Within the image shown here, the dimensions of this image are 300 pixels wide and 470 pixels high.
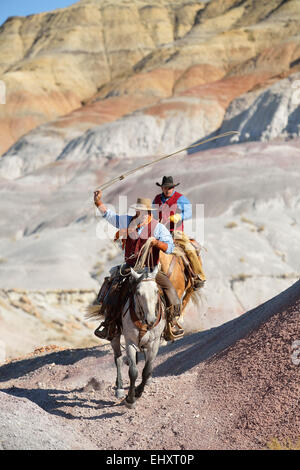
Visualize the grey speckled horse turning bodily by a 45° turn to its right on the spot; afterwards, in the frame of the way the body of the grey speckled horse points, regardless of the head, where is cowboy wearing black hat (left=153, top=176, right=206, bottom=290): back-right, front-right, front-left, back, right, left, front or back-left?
back-right

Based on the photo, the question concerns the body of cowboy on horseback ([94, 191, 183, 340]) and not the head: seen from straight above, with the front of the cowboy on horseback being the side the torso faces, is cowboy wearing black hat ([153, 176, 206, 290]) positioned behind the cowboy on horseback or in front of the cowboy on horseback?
behind

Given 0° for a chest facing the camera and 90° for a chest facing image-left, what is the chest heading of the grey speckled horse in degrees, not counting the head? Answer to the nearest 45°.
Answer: approximately 0°
